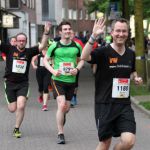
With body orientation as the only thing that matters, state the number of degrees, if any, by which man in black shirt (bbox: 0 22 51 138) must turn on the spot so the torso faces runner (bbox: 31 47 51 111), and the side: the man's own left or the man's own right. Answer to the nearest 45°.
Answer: approximately 180°

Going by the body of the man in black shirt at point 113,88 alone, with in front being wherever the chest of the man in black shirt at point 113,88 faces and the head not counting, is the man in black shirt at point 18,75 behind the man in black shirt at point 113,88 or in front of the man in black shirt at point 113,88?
behind

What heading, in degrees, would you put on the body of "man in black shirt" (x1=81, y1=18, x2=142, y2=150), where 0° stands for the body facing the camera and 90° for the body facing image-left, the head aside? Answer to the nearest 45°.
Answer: approximately 315°

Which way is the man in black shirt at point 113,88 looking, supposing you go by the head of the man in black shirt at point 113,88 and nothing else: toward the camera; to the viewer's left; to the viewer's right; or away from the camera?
toward the camera

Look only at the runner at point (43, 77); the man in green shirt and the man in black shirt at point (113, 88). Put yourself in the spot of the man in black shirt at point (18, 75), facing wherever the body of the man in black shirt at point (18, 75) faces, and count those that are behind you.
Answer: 1

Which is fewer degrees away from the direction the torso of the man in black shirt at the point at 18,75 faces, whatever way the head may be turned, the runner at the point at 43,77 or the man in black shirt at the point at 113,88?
the man in black shirt

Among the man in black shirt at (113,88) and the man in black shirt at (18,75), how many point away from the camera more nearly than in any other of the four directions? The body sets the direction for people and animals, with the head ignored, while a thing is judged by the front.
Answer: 0

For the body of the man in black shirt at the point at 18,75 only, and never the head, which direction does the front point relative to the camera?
toward the camera
